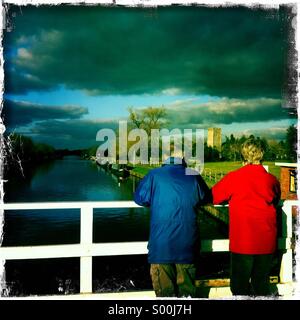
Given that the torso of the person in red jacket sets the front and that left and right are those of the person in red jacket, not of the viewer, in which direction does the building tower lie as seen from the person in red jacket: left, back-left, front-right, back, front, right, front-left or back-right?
front

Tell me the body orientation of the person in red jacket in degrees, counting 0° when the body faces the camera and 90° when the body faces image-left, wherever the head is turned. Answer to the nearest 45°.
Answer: approximately 180°

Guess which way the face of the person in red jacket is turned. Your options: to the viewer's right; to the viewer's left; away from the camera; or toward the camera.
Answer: away from the camera

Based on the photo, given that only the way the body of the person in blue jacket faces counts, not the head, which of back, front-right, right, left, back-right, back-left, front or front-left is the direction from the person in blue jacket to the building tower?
front

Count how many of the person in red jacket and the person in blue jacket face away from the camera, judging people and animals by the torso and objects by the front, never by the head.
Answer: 2

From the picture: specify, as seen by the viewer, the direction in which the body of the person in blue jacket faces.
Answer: away from the camera
